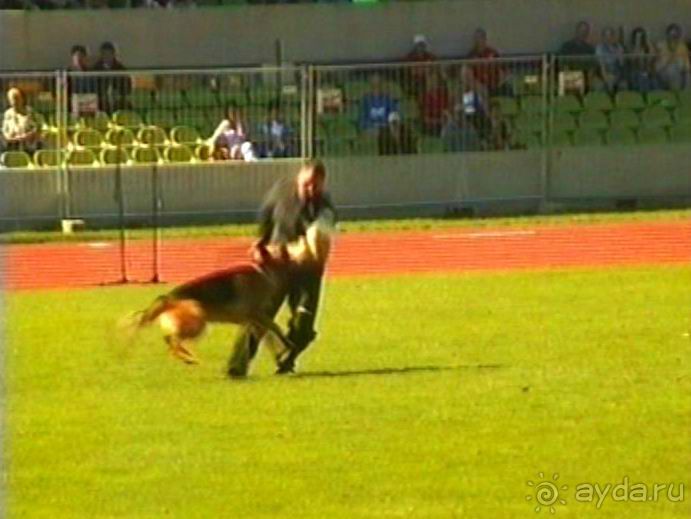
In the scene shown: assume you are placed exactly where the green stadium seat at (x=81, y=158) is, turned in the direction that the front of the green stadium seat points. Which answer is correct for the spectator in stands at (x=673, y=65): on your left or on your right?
on your left

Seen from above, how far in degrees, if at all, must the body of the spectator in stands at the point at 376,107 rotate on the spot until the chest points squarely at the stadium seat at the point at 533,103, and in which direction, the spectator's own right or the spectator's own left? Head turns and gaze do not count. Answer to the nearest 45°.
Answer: approximately 90° to the spectator's own left

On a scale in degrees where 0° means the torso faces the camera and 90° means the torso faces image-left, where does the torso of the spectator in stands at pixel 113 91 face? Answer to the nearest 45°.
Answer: approximately 0°

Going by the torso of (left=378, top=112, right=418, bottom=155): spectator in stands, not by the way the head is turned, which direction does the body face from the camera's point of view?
toward the camera

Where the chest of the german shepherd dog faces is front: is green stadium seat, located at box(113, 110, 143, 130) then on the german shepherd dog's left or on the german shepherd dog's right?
on the german shepherd dog's left

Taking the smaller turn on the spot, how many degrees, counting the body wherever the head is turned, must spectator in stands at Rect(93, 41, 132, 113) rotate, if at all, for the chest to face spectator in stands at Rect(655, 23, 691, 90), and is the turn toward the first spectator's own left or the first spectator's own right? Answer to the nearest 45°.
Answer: approximately 90° to the first spectator's own left

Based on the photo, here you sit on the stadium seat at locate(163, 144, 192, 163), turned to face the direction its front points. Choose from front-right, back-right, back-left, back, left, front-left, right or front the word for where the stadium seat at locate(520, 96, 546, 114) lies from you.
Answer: left

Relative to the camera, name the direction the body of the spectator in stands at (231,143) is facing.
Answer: toward the camera

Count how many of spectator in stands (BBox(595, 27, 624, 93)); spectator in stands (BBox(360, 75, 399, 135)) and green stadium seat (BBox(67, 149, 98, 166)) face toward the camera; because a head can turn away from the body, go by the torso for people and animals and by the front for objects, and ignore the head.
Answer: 3
